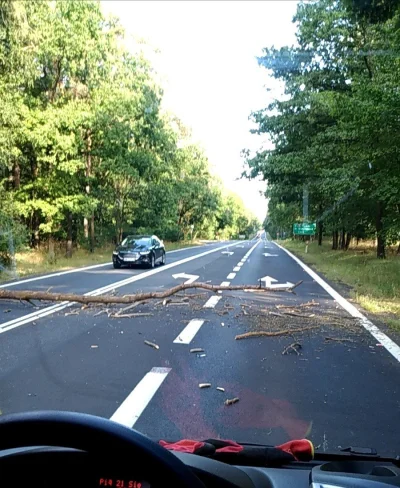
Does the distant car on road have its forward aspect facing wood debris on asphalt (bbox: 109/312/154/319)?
yes

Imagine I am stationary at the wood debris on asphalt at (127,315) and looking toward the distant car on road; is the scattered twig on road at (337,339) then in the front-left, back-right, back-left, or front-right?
back-right

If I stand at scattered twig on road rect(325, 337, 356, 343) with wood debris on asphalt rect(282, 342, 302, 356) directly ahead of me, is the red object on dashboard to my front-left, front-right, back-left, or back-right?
front-left

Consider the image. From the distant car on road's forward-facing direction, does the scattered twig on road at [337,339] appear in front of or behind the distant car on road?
in front

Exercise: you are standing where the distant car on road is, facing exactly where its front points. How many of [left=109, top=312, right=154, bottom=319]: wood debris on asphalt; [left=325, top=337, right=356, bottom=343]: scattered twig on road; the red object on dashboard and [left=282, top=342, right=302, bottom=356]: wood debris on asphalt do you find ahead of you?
4

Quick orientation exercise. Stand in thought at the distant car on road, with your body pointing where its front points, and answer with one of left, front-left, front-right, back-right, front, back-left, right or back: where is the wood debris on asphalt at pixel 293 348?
front

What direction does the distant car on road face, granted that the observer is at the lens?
facing the viewer

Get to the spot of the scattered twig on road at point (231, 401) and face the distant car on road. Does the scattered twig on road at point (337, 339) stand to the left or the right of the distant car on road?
right

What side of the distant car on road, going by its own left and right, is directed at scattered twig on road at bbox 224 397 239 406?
front

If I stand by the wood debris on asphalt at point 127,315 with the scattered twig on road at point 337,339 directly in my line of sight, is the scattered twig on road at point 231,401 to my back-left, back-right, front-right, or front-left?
front-right

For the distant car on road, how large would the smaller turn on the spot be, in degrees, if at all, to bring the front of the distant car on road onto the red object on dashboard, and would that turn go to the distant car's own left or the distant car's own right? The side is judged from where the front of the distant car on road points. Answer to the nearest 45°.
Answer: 0° — it already faces it

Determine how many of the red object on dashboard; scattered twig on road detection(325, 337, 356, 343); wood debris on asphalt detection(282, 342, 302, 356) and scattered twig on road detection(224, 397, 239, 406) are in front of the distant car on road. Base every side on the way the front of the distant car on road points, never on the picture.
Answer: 4
